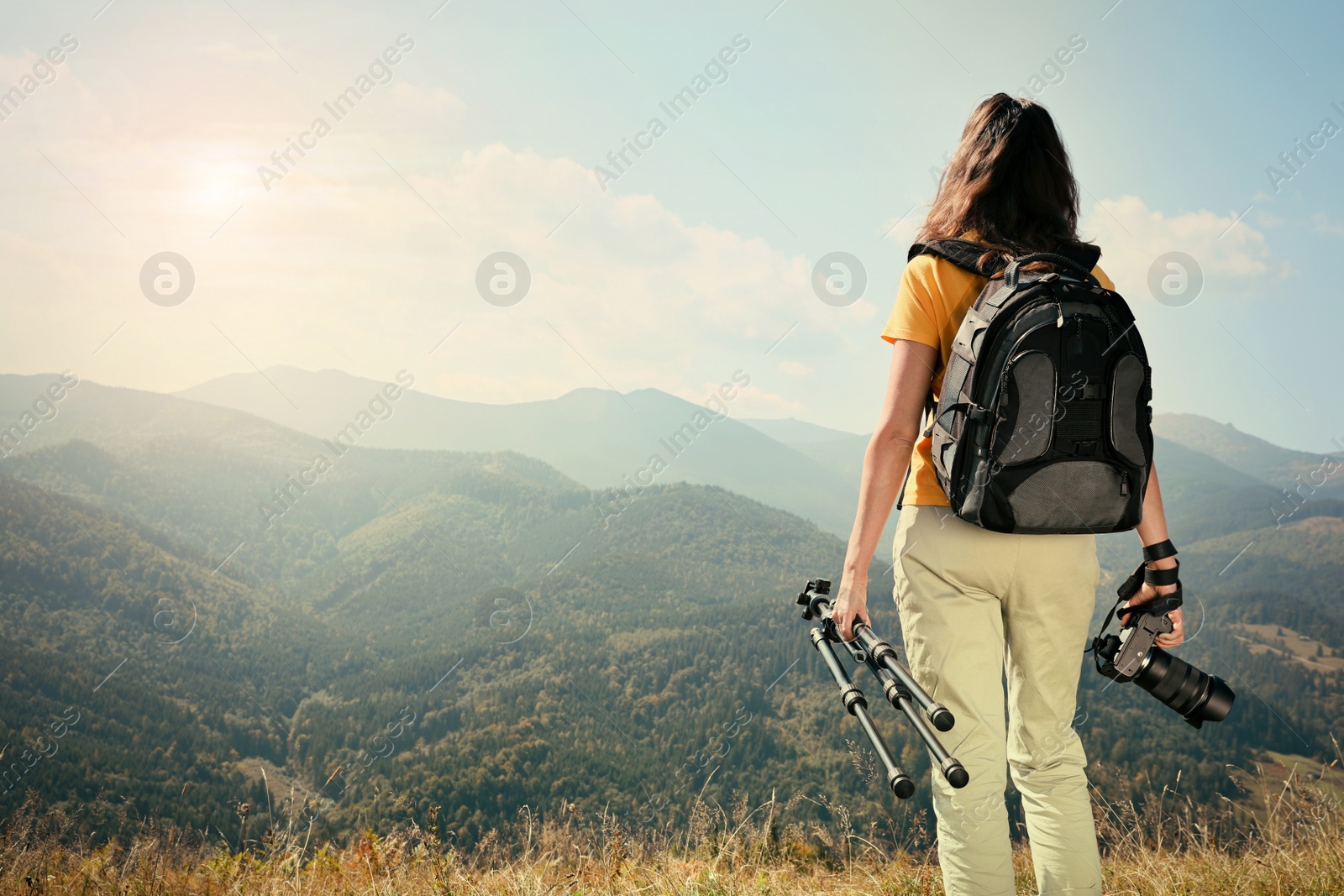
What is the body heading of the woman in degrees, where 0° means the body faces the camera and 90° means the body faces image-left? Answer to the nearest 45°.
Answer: approximately 180°

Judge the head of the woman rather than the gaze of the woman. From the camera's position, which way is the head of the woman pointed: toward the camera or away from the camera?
away from the camera
